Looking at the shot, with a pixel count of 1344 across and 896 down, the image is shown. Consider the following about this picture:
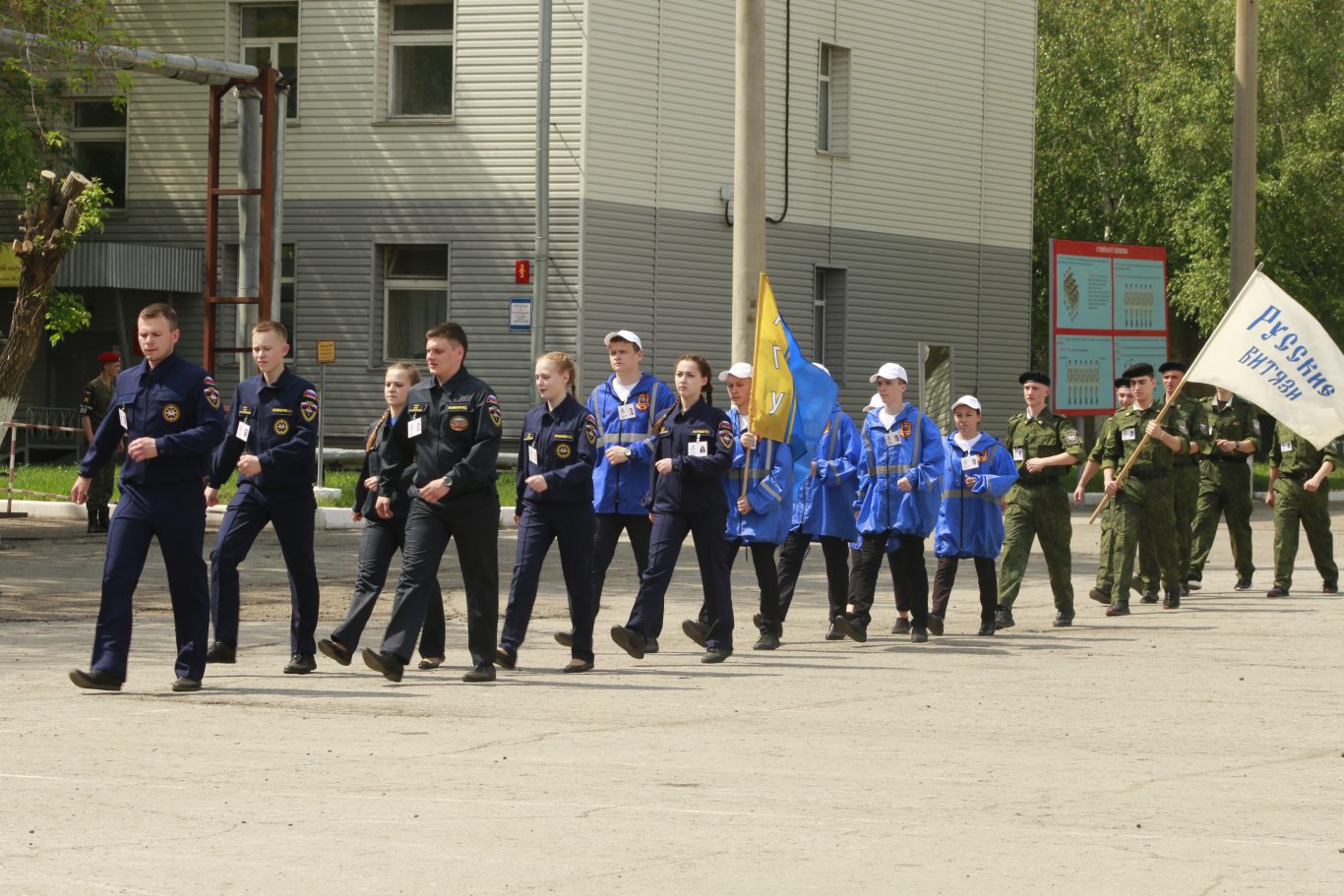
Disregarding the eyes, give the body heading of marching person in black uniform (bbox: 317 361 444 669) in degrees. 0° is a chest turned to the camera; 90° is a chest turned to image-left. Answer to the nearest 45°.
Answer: approximately 45°

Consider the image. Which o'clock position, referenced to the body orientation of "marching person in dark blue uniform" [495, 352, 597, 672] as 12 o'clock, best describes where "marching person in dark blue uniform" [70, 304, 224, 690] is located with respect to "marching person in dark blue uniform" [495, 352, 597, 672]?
"marching person in dark blue uniform" [70, 304, 224, 690] is roughly at 1 o'clock from "marching person in dark blue uniform" [495, 352, 597, 672].

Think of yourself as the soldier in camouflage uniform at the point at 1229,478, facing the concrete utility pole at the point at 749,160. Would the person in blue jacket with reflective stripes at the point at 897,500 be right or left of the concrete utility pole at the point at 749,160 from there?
left

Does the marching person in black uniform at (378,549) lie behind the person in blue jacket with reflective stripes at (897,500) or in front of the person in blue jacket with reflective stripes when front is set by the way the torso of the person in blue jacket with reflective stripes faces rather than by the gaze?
in front

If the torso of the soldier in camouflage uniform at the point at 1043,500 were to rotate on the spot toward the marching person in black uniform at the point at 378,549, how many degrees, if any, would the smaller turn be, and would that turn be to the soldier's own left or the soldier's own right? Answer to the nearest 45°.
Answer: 0° — they already face them

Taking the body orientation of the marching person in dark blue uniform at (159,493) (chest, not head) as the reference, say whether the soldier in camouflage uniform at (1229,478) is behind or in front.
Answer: behind

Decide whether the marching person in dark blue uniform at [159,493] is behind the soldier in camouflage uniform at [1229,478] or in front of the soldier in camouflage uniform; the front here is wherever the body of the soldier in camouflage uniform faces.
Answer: in front

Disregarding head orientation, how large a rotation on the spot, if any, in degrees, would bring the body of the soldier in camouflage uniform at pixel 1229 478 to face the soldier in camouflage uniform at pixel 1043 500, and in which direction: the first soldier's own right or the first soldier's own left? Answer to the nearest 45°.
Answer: approximately 45° to the first soldier's own left

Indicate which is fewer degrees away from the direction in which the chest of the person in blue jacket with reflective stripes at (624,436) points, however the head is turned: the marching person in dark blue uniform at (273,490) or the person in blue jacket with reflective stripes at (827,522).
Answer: the marching person in dark blue uniform

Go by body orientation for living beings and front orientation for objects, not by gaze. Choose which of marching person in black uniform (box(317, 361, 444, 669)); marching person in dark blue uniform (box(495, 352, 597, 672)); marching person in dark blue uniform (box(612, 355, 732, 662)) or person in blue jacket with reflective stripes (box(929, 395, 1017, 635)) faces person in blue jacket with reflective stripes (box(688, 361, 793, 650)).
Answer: person in blue jacket with reflective stripes (box(929, 395, 1017, 635))

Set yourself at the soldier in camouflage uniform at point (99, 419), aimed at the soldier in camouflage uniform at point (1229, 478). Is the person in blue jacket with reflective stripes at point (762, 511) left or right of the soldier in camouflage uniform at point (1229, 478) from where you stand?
right

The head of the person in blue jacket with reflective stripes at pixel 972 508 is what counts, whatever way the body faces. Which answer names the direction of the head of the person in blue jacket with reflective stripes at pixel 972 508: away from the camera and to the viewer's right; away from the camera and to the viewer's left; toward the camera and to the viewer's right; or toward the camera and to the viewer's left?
toward the camera and to the viewer's left

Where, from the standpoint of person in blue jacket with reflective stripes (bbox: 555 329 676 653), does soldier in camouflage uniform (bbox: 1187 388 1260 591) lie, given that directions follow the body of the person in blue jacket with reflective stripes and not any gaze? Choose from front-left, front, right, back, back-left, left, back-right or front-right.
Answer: back

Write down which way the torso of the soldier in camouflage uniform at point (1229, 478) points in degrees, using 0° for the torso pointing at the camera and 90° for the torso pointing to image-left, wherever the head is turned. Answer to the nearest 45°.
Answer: approximately 45°

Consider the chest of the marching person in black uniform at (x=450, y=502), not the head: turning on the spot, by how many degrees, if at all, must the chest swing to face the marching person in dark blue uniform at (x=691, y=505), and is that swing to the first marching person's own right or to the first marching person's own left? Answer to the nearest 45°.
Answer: approximately 180°

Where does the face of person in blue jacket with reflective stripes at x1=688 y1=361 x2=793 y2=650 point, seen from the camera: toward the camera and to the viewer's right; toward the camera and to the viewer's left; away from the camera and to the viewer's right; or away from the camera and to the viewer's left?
toward the camera and to the viewer's left
